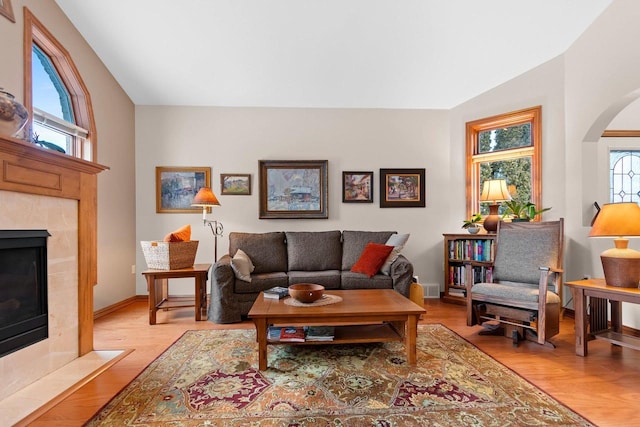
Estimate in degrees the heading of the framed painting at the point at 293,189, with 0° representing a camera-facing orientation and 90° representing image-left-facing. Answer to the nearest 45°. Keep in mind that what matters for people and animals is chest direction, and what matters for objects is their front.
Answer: approximately 0°

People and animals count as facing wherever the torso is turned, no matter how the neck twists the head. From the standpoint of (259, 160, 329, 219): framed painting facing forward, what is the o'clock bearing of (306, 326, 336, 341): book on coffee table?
The book on coffee table is roughly at 12 o'clock from the framed painting.

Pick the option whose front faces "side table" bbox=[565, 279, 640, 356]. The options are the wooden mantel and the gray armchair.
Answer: the wooden mantel

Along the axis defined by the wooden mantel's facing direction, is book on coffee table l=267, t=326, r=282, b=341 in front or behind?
in front

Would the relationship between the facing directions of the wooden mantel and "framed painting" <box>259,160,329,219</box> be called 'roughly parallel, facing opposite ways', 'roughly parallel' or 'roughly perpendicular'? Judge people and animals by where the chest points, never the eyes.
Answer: roughly perpendicular

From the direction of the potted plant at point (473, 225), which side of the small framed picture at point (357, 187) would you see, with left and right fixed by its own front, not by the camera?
left

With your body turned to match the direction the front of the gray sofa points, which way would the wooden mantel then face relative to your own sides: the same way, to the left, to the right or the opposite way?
to the left

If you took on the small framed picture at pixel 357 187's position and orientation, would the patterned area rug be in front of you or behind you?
in front

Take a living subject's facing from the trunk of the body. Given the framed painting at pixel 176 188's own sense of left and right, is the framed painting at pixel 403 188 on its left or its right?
on its left
